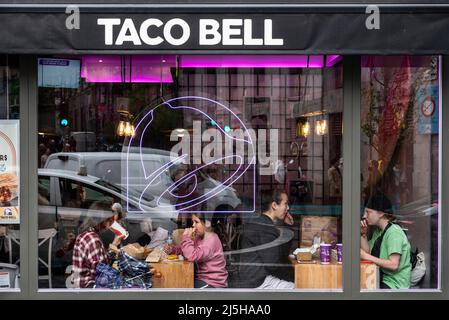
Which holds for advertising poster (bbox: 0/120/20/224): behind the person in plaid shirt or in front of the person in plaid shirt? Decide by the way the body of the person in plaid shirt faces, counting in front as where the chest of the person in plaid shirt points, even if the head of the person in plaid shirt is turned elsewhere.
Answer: behind

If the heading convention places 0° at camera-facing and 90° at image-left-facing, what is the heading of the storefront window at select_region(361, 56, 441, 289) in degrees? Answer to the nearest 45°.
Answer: approximately 0°

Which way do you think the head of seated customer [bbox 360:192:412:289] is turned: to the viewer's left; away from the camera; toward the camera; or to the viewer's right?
to the viewer's left

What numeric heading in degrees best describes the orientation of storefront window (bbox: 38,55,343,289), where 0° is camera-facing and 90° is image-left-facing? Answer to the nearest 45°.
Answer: approximately 0°

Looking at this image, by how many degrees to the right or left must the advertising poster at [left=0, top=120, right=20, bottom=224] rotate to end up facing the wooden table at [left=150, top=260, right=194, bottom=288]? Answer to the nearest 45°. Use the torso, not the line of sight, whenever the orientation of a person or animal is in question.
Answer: approximately 90° to its left

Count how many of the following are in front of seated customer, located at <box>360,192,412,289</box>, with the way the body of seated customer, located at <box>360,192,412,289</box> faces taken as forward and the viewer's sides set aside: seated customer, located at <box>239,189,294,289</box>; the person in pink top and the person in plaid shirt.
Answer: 3

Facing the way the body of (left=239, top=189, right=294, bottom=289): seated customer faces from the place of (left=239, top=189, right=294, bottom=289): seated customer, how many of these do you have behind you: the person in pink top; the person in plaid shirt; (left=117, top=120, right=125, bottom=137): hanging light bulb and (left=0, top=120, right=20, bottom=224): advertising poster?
4

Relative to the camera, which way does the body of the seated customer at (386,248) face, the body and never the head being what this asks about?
to the viewer's left

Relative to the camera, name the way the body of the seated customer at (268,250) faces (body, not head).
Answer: to the viewer's right

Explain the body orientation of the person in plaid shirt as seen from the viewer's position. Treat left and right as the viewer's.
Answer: facing to the right of the viewer
